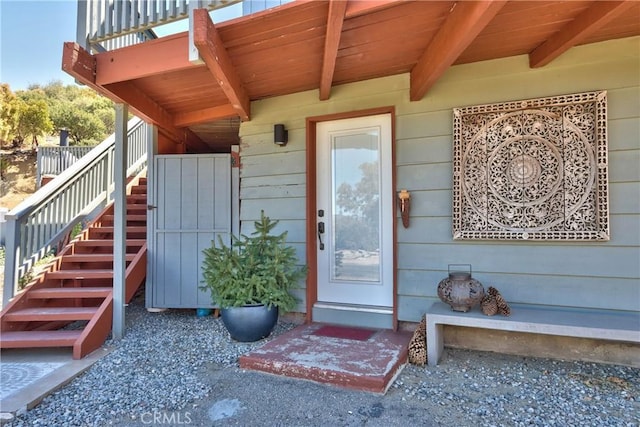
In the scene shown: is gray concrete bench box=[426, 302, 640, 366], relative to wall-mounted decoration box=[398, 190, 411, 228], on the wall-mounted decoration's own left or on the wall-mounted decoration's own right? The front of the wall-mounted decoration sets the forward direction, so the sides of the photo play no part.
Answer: on the wall-mounted decoration's own left

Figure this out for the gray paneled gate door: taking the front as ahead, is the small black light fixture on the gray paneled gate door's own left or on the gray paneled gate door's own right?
on the gray paneled gate door's own left

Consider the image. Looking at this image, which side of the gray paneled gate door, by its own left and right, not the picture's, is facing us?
front

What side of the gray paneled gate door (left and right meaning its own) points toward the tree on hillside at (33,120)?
back

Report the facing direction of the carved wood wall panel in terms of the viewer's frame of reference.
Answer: facing the viewer and to the left of the viewer

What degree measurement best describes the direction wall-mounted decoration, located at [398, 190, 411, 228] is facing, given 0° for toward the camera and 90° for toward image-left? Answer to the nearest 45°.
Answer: approximately 45°

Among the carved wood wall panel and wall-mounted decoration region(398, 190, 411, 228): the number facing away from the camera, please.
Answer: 0

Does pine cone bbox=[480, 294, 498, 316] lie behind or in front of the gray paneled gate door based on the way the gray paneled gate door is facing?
in front

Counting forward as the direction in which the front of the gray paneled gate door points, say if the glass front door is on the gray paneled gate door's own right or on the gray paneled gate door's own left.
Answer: on the gray paneled gate door's own left

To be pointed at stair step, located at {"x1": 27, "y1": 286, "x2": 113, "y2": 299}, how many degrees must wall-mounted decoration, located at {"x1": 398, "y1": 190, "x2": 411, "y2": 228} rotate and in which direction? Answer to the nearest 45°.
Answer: approximately 45° to its right

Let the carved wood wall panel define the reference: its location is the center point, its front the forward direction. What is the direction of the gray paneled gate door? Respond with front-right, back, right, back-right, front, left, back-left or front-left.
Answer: front-right
